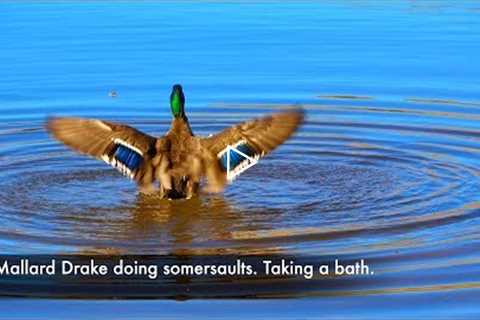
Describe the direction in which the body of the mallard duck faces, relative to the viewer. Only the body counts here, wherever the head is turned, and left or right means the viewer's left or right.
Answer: facing away from the viewer
